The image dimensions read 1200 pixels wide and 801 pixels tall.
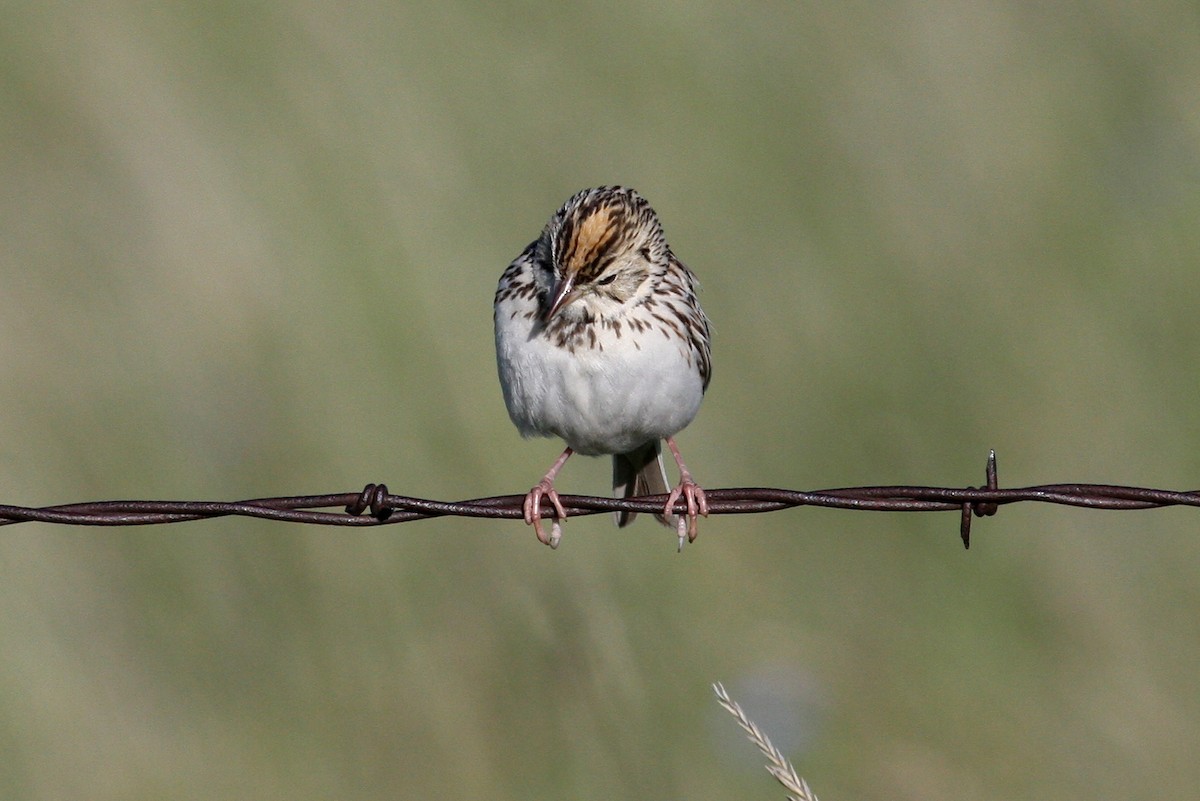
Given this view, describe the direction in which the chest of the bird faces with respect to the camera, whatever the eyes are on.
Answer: toward the camera
